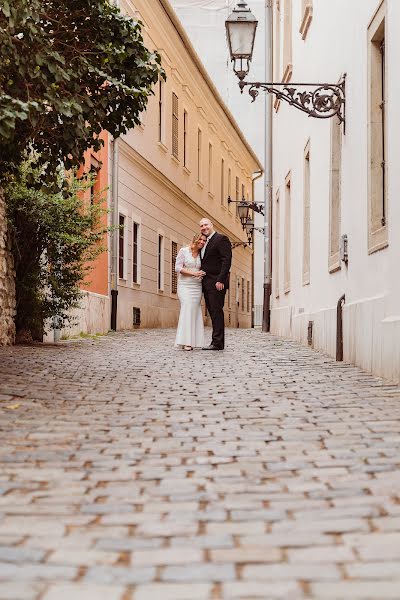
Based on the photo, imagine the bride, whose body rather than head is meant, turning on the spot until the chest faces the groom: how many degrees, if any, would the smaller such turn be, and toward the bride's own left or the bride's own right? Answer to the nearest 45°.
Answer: approximately 45° to the bride's own left

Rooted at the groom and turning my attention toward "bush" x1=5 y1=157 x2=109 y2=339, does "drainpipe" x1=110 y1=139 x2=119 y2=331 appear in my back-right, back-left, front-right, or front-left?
front-right

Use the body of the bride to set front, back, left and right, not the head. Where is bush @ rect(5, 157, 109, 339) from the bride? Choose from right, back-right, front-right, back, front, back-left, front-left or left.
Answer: back-right

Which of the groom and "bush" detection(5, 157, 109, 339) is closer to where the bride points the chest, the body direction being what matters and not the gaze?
the groom

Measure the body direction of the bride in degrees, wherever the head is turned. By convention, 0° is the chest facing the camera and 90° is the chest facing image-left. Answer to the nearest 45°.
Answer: approximately 315°

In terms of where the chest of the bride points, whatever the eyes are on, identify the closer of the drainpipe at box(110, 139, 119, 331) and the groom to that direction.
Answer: the groom
